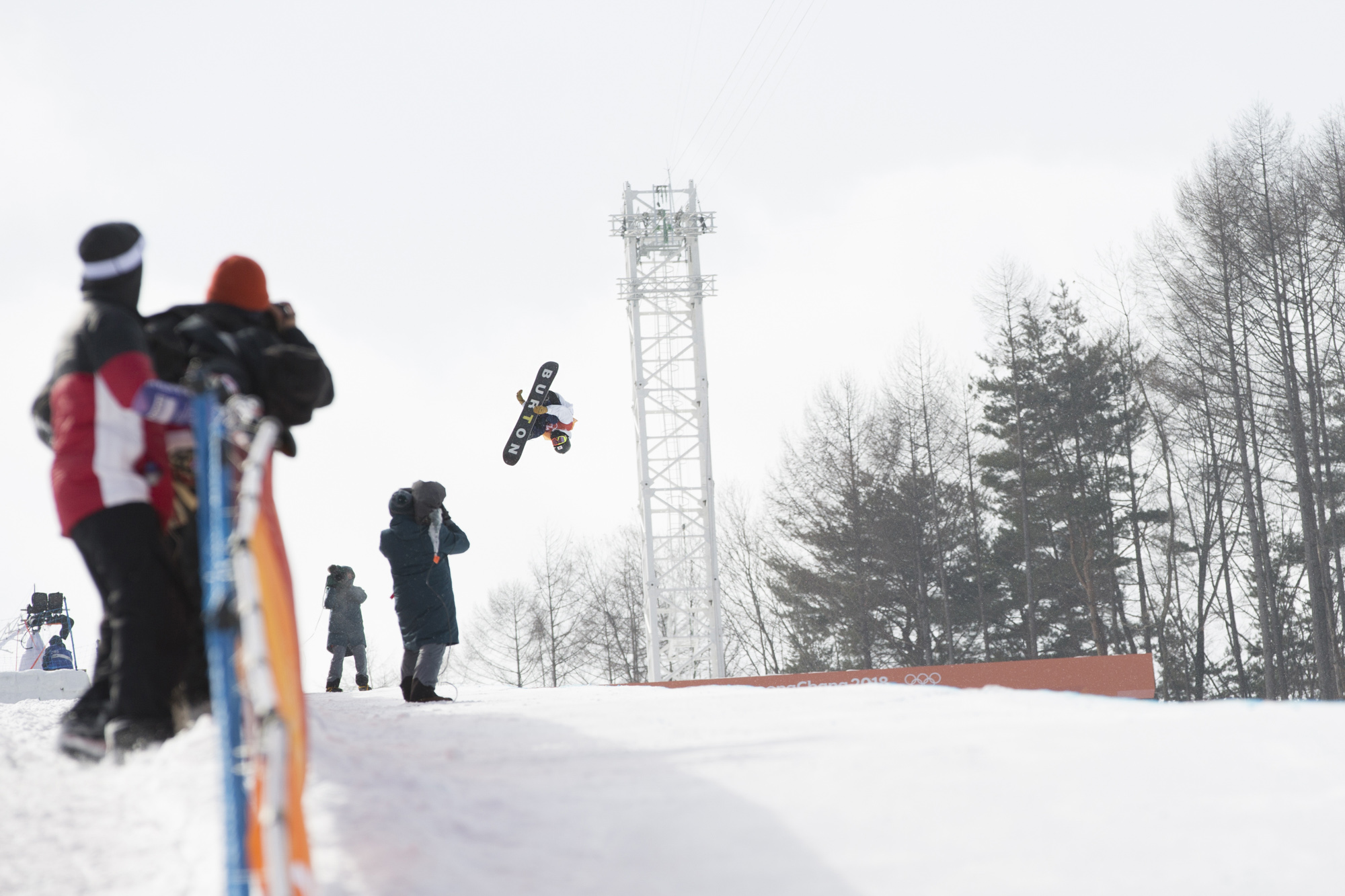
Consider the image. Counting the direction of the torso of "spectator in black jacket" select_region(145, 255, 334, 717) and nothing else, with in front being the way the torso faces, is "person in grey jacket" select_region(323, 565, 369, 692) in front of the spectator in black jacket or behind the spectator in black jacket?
in front

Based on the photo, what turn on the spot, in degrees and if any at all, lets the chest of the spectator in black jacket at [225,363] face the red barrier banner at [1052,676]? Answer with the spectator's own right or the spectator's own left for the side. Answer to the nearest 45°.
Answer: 0° — they already face it

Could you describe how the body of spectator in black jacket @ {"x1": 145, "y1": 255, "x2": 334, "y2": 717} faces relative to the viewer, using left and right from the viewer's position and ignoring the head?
facing away from the viewer and to the right of the viewer

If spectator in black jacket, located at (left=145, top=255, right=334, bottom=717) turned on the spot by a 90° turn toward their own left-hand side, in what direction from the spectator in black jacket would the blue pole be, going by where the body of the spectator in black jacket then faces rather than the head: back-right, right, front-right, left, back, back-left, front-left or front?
back-left

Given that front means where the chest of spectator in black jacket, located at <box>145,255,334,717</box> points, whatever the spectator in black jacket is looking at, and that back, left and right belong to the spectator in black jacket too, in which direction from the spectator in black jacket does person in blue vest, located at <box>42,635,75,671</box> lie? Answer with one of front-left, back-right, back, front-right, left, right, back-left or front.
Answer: front-left

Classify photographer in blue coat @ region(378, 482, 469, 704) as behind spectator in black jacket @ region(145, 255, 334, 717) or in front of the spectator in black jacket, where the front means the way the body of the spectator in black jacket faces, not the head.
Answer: in front
